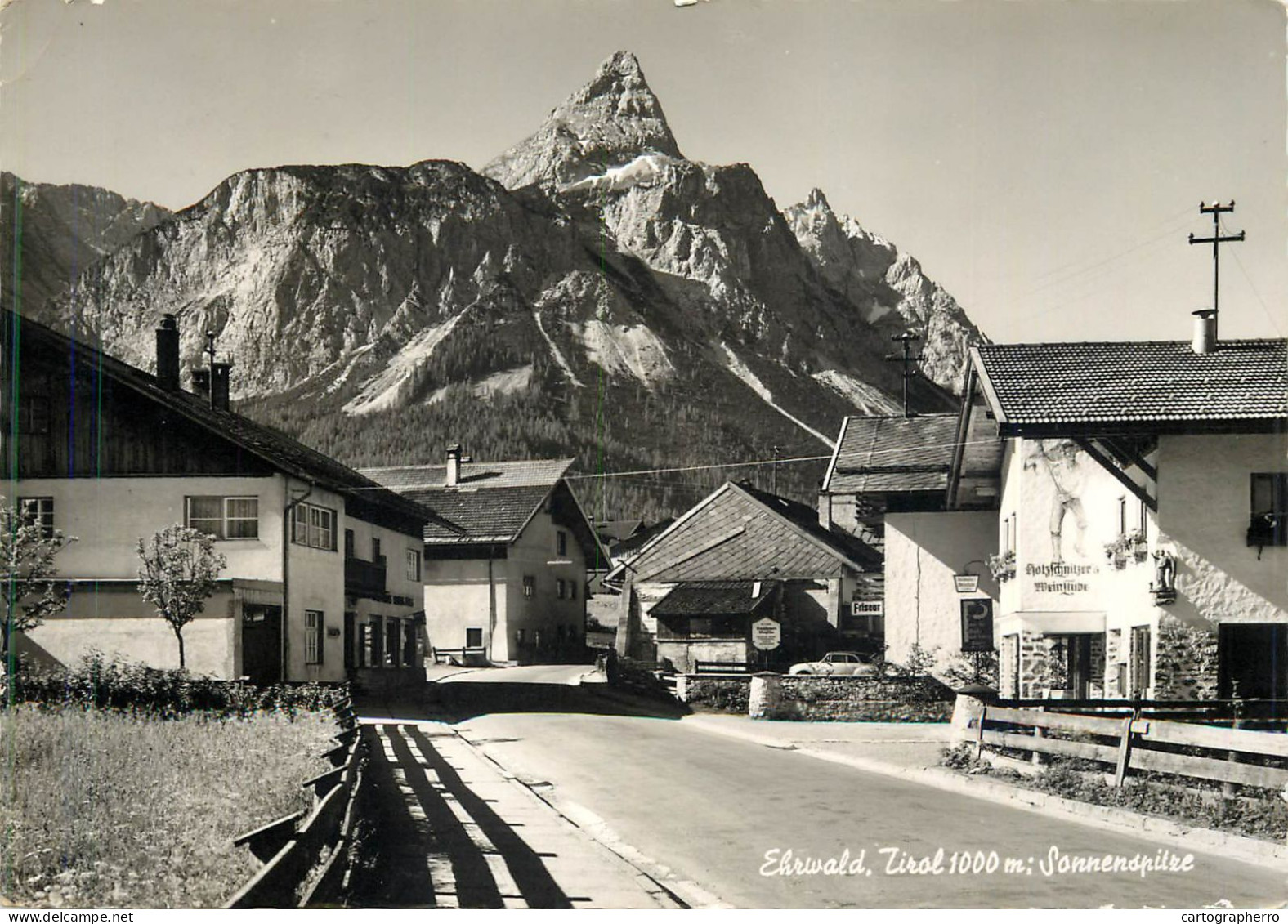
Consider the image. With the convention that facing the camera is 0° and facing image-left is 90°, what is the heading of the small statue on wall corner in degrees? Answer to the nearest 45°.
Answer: approximately 45°

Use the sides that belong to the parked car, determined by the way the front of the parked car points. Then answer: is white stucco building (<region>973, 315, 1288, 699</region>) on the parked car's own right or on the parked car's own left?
on the parked car's own left

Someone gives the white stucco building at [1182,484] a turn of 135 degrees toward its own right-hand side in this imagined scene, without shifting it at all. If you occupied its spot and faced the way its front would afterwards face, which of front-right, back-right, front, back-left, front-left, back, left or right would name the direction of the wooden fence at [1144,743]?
back-left

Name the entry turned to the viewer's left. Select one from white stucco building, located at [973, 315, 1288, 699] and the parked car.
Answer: the parked car

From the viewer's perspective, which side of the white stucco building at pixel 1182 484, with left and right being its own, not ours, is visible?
front
